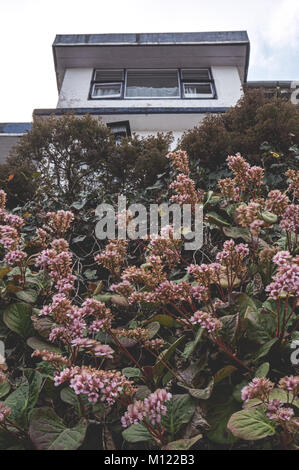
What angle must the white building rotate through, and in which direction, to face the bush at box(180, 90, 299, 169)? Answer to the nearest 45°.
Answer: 0° — it already faces it

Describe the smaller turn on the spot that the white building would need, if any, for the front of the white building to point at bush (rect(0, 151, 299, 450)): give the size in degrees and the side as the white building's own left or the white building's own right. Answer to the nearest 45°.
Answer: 0° — it already faces it

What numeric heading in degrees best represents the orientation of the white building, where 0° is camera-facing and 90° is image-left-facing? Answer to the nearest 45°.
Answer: approximately 0°
